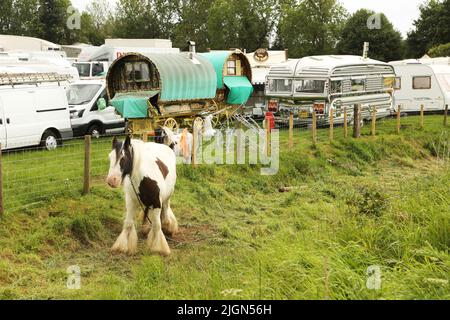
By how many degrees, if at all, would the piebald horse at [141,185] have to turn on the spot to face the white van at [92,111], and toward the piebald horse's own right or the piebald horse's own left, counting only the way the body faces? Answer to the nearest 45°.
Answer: approximately 135° to the piebald horse's own right

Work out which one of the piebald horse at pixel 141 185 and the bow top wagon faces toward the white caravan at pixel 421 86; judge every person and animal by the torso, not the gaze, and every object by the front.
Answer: the bow top wagon
